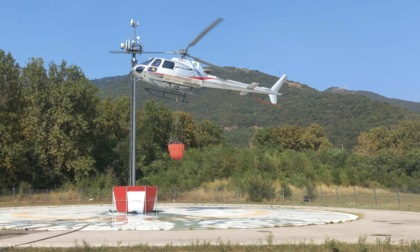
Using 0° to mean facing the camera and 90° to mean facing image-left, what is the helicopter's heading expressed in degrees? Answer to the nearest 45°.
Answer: approximately 90°

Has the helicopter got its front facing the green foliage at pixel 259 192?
no

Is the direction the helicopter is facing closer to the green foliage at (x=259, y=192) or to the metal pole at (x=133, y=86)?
the metal pole

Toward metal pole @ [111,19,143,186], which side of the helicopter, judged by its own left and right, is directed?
front
